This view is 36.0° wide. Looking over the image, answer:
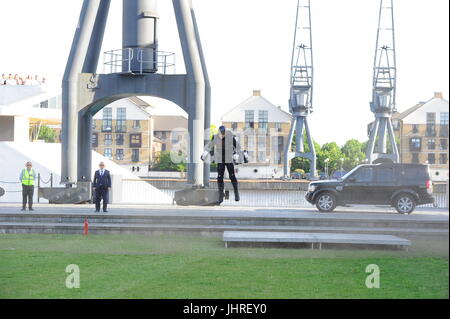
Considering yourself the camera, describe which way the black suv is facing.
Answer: facing to the left of the viewer

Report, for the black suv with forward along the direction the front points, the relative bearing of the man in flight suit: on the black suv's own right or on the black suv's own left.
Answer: on the black suv's own left

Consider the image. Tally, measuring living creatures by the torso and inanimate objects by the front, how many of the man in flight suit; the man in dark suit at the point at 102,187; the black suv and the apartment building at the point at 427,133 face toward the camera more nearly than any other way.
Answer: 3

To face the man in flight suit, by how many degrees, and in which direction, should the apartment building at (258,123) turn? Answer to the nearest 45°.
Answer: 0° — it already faces them

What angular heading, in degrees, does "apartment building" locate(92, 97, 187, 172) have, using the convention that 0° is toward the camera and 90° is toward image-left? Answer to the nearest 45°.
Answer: approximately 0°

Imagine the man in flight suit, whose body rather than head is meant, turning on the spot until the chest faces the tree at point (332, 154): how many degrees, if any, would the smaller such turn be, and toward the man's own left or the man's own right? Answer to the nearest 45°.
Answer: approximately 135° to the man's own left

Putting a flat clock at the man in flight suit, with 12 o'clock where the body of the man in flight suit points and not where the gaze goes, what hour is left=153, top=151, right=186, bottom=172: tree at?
The tree is roughly at 6 o'clock from the man in flight suit.

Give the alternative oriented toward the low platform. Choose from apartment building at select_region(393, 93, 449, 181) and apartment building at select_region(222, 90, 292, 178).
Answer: apartment building at select_region(222, 90, 292, 178)
